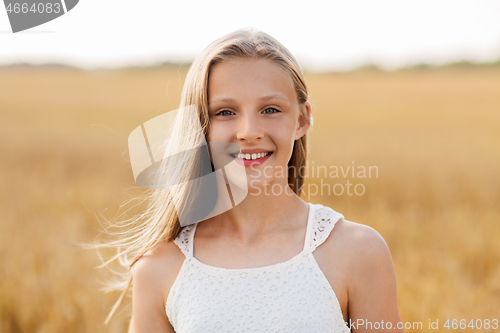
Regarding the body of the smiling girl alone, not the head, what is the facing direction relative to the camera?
toward the camera
